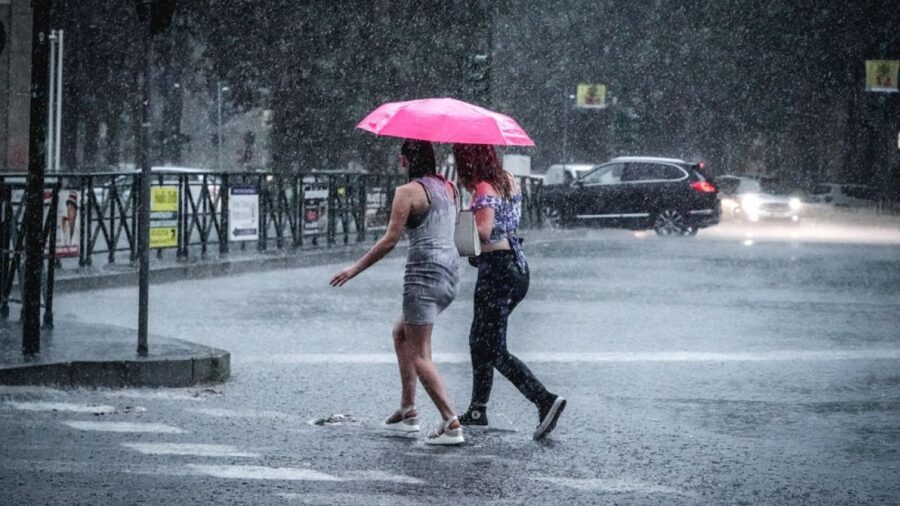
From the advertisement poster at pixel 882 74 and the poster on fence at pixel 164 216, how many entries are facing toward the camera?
2

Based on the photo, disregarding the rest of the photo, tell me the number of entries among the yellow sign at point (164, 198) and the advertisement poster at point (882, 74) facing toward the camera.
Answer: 2

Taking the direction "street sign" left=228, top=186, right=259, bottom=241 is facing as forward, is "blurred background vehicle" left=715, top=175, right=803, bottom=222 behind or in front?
behind

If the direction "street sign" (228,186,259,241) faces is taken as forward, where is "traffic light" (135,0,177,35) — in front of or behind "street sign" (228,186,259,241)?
in front

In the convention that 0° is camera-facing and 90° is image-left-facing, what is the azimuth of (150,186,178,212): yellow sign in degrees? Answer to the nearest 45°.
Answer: approximately 0°

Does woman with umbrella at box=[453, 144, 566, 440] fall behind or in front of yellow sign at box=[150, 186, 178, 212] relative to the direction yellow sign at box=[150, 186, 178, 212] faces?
in front

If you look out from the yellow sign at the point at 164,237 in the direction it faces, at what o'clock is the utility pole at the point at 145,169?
The utility pole is roughly at 12 o'clock from the yellow sign.
